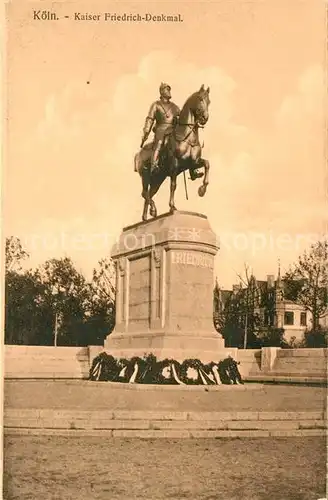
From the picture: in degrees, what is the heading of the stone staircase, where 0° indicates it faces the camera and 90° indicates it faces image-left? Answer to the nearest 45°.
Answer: approximately 0°

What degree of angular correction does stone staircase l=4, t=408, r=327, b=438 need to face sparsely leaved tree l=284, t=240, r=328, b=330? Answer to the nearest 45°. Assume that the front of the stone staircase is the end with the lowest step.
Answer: approximately 135° to its left
